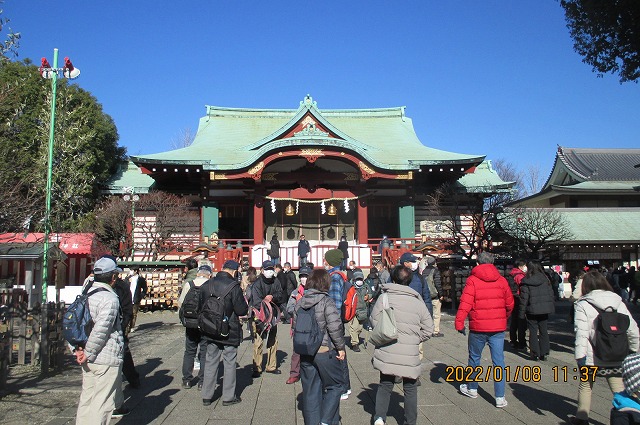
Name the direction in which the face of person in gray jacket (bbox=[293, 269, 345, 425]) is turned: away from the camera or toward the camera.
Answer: away from the camera

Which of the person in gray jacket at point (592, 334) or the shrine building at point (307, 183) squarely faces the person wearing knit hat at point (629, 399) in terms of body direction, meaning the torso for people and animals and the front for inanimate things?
the shrine building

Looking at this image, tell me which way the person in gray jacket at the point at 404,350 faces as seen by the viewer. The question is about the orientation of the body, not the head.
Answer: away from the camera

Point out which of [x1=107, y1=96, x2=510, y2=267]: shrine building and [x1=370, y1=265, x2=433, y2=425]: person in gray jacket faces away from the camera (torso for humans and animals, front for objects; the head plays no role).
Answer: the person in gray jacket

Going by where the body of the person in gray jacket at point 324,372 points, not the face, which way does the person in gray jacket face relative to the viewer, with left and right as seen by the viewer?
facing away from the viewer and to the right of the viewer

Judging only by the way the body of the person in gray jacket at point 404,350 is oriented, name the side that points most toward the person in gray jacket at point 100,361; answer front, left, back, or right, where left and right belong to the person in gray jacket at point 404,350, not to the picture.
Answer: left

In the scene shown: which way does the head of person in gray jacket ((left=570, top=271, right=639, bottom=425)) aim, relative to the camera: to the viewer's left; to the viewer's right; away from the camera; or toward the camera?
away from the camera

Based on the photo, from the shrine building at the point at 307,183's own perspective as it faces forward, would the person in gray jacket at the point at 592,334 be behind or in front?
in front

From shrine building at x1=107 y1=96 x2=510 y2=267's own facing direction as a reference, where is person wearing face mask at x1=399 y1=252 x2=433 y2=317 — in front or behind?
in front

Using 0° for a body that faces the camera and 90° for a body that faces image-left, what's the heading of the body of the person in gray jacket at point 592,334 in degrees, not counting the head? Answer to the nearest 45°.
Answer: approximately 135°

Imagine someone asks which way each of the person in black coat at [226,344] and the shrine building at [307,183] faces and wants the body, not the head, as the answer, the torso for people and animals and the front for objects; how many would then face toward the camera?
1

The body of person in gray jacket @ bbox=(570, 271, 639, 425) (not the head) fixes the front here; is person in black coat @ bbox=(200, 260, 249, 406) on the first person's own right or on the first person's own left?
on the first person's own left

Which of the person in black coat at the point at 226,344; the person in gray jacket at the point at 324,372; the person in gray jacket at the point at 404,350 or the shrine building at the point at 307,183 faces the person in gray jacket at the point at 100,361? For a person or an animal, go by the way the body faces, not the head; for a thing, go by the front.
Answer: the shrine building

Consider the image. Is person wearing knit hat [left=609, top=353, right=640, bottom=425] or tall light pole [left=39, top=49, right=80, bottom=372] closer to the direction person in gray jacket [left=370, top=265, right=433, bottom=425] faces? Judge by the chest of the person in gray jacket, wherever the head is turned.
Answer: the tall light pole

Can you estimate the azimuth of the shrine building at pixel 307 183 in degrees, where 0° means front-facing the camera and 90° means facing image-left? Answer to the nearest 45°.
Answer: approximately 0°

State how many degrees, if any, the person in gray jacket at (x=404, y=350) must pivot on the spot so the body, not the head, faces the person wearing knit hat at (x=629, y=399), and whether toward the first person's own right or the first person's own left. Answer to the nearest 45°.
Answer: approximately 135° to the first person's own right
